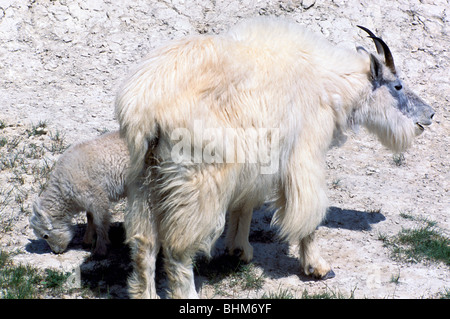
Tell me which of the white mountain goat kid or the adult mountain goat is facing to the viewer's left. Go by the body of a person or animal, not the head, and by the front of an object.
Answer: the white mountain goat kid

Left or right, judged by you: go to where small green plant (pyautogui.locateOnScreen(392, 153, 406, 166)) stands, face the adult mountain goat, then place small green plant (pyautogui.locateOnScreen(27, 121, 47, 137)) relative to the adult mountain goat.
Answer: right

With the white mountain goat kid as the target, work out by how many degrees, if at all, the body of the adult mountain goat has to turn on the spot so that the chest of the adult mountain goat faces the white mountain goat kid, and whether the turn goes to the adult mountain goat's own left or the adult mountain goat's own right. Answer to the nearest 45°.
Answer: approximately 90° to the adult mountain goat's own left

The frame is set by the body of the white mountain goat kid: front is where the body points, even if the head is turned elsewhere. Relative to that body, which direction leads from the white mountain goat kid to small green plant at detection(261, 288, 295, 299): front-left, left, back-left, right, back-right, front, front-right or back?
back-left

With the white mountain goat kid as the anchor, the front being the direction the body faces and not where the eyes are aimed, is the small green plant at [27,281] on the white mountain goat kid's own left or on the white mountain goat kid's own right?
on the white mountain goat kid's own left

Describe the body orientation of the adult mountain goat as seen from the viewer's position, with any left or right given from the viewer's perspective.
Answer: facing away from the viewer and to the right of the viewer

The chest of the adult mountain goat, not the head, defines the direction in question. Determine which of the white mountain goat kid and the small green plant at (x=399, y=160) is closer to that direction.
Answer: the small green plant

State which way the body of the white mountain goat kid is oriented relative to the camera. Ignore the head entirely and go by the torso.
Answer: to the viewer's left

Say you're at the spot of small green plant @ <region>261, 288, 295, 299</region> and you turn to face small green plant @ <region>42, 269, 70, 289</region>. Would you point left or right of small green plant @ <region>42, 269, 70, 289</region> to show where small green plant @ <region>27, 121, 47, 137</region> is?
right

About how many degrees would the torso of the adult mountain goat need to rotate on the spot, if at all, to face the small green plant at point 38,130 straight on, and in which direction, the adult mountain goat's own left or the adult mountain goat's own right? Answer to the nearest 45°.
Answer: approximately 90° to the adult mountain goat's own left

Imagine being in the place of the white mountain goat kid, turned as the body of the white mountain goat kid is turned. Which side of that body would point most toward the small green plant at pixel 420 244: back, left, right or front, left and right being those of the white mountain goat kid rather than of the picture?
back

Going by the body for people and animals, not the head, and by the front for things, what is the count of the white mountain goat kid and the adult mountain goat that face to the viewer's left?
1
